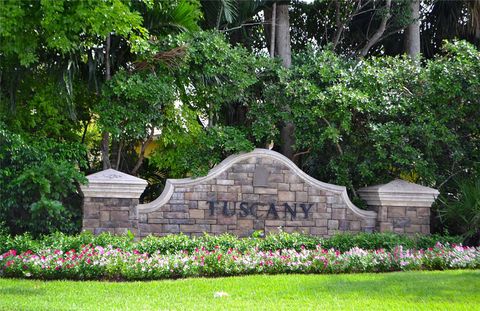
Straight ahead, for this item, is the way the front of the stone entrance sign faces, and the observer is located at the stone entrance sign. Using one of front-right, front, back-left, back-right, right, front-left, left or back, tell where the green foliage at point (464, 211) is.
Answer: left

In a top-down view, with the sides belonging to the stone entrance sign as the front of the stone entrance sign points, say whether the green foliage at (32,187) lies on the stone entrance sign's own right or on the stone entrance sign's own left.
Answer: on the stone entrance sign's own right

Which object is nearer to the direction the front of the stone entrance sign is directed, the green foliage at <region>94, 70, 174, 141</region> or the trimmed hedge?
the trimmed hedge

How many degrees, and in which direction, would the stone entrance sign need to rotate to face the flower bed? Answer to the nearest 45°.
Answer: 0° — it already faces it

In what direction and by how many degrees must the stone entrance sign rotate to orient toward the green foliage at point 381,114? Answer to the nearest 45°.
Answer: approximately 90° to its left

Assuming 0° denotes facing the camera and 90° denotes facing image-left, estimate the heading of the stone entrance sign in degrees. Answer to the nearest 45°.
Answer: approximately 0°
